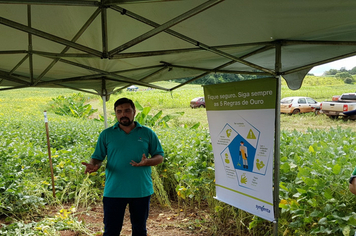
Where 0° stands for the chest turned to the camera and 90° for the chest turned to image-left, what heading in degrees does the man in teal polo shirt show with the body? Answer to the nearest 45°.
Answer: approximately 0°

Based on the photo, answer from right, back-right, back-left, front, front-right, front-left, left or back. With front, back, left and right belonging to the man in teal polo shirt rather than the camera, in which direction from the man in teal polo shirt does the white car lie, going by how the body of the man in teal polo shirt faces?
back-left

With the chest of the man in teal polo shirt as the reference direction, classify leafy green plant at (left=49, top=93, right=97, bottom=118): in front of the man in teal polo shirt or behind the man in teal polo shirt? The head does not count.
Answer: behind

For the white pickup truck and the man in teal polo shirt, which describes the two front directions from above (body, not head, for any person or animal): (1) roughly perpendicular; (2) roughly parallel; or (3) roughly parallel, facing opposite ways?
roughly perpendicular

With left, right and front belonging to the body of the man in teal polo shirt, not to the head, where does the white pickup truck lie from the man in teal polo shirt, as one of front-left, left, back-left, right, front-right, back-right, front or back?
back-left

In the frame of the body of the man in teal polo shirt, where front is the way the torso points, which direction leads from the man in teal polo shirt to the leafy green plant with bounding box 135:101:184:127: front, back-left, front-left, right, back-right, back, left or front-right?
back

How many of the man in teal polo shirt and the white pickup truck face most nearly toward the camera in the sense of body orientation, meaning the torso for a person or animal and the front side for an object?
1

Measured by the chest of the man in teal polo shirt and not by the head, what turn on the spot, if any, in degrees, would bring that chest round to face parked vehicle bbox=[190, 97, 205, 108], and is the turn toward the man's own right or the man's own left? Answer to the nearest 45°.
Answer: approximately 180°

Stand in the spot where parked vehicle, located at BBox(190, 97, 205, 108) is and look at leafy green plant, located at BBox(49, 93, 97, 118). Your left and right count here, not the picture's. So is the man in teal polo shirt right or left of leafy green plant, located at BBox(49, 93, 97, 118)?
left

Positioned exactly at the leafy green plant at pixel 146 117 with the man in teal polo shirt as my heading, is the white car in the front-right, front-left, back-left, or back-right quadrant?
back-left
